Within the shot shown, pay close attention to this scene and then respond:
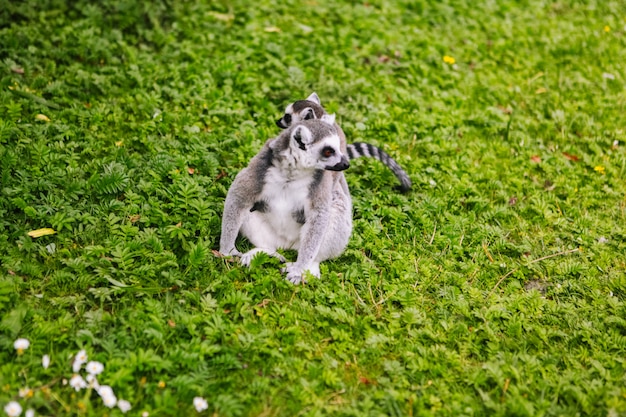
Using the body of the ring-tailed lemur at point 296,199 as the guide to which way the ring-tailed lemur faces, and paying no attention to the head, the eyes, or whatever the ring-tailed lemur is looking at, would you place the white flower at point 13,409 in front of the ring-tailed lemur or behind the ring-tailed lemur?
in front

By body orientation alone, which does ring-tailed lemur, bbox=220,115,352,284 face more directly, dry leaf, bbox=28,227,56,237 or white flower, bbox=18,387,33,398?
the white flower

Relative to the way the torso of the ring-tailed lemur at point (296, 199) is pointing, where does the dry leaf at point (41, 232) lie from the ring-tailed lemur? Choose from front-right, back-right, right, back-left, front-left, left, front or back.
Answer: right

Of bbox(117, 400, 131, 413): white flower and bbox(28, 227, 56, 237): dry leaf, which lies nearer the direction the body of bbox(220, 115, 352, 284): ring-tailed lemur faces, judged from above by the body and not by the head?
the white flower

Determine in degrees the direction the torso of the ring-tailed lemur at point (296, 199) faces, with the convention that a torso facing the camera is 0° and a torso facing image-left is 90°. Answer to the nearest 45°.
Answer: approximately 0°
